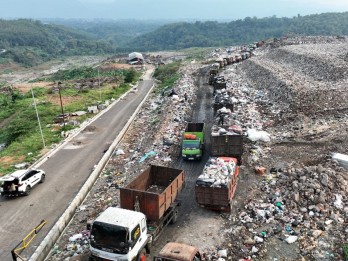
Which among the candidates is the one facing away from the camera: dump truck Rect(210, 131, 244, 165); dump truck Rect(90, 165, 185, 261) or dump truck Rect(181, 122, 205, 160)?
dump truck Rect(210, 131, 244, 165)

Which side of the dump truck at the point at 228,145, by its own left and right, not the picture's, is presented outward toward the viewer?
back

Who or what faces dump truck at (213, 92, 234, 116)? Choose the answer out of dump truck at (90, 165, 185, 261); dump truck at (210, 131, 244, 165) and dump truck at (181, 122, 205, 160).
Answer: dump truck at (210, 131, 244, 165)

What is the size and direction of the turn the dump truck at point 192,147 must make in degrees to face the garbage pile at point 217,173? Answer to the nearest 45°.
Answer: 0° — it already faces it

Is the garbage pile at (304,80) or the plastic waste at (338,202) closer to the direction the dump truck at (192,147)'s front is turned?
the plastic waste

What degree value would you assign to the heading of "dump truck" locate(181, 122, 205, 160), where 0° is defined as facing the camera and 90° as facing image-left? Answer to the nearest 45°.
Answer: approximately 0°
